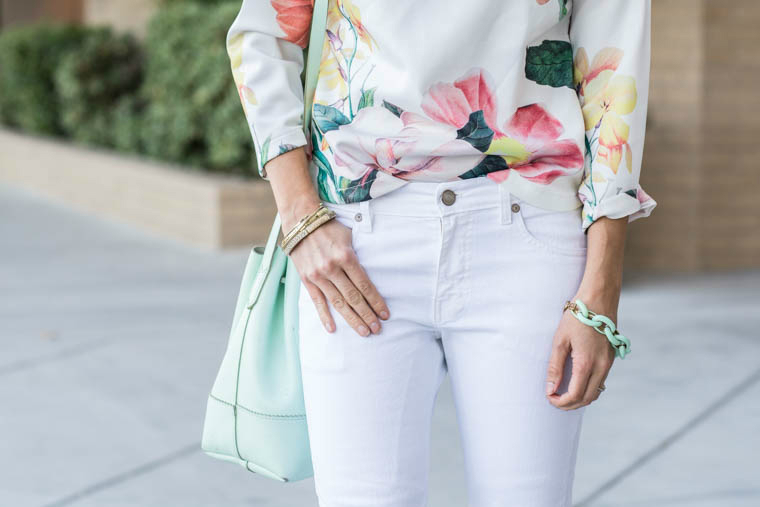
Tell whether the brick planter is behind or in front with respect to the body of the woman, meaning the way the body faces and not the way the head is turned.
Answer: behind

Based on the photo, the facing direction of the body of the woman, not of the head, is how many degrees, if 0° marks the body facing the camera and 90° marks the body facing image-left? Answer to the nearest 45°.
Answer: approximately 0°
